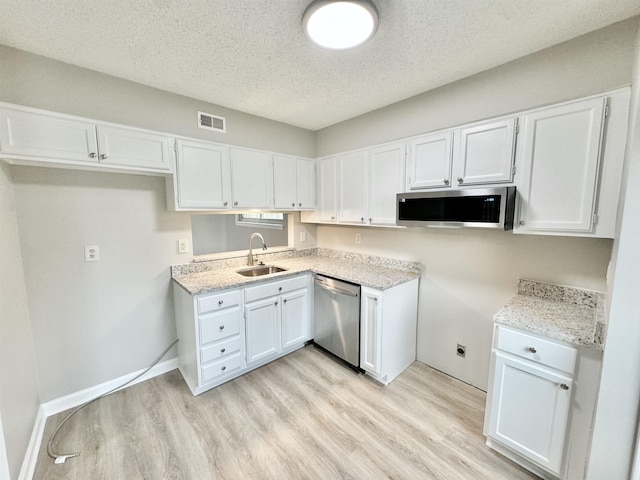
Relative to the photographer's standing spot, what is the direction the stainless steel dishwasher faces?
facing the viewer and to the left of the viewer

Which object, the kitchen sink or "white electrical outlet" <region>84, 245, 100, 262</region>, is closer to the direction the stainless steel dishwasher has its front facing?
the white electrical outlet

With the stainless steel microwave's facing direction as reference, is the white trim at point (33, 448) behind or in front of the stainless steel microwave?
in front

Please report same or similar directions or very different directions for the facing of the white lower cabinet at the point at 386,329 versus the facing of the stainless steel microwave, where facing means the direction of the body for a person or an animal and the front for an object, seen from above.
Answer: same or similar directions

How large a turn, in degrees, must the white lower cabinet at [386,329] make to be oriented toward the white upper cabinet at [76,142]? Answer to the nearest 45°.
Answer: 0° — it already faces it

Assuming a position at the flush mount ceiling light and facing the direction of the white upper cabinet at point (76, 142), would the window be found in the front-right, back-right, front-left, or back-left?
front-right

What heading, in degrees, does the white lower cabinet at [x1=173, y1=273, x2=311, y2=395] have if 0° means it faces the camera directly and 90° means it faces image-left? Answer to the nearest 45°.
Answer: approximately 315°

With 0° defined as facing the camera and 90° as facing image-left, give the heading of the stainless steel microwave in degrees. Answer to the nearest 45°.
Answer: approximately 45°

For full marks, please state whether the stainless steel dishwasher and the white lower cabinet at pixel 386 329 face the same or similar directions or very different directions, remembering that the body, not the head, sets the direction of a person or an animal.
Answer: same or similar directions

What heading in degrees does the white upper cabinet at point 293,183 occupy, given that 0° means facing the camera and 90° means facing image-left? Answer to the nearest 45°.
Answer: approximately 315°

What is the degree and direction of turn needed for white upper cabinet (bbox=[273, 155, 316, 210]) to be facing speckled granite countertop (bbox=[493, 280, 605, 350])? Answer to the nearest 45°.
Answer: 0° — it already faces it
